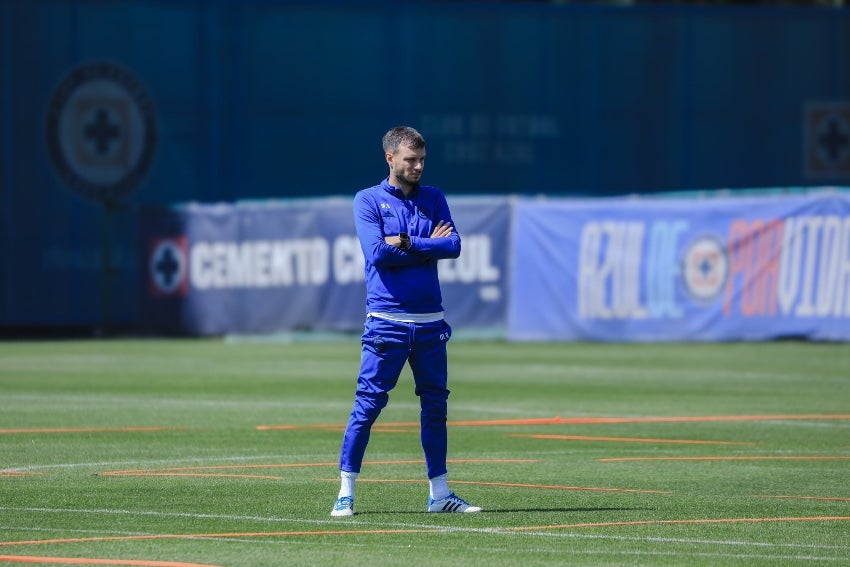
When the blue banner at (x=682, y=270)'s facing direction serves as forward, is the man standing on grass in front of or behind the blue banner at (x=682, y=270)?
in front

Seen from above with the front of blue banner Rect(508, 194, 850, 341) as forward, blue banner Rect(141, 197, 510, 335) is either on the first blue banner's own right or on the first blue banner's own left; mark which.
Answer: on the first blue banner's own right

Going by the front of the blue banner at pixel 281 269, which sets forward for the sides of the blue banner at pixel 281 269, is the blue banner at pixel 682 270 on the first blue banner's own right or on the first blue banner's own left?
on the first blue banner's own left

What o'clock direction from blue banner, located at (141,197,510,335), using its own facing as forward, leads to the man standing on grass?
The man standing on grass is roughly at 12 o'clock from the blue banner.

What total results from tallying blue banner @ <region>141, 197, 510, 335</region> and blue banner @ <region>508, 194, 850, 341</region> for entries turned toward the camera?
2

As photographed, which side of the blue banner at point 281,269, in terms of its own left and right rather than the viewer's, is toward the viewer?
front

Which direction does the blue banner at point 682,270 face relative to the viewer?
toward the camera
